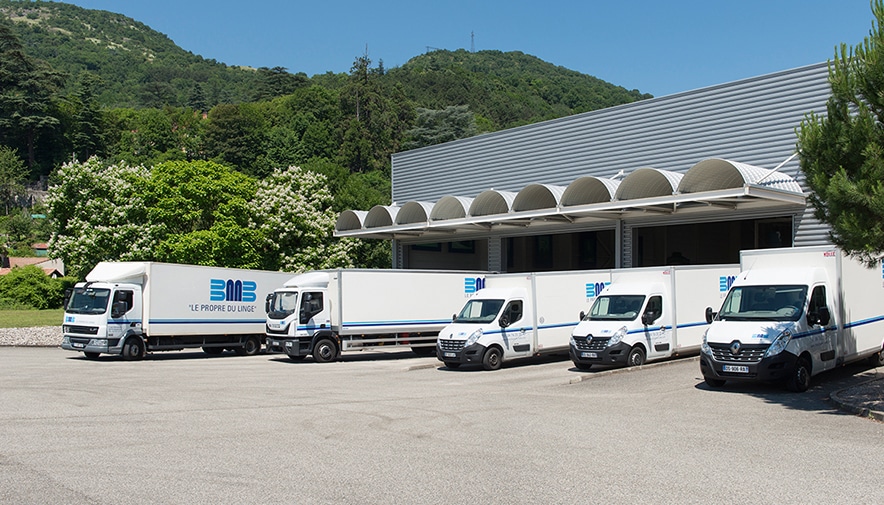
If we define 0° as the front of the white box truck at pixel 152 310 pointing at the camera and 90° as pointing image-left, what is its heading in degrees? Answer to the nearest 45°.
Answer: approximately 45°

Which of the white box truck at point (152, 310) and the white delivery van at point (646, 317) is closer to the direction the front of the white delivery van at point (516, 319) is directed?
the white box truck

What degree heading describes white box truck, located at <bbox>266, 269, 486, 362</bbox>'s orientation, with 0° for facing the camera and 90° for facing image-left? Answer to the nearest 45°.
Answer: approximately 45°

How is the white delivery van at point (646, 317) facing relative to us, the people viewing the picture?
facing the viewer and to the left of the viewer

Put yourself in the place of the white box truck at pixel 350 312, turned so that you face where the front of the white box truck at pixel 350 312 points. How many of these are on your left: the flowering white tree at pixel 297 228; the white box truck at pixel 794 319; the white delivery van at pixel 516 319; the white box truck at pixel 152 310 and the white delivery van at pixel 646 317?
3

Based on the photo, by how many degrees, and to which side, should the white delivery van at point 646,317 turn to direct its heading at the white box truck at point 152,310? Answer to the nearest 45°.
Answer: approximately 45° to its right

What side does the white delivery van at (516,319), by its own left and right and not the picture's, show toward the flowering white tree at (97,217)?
right

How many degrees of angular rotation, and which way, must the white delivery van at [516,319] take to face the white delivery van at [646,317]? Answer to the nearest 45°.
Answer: approximately 135° to its left

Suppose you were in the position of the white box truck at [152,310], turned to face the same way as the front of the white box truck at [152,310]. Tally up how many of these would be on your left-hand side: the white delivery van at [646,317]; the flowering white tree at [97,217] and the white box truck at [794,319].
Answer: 2

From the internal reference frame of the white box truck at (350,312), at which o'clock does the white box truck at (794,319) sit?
the white box truck at (794,319) is roughly at 9 o'clock from the white box truck at (350,312).
